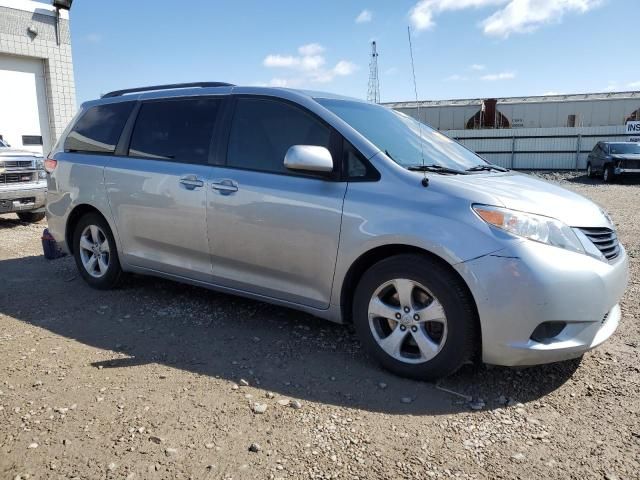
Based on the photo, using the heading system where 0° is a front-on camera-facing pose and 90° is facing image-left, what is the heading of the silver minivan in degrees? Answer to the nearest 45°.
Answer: approximately 315°

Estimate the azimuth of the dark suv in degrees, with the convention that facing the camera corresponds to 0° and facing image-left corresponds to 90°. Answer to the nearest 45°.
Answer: approximately 315°

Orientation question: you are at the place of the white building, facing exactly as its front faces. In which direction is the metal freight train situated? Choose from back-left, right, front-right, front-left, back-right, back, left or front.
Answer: left

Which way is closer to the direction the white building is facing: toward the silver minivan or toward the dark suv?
the silver minivan

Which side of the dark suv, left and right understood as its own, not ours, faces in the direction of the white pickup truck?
right

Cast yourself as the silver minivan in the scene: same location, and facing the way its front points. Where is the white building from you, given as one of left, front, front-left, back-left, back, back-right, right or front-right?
back

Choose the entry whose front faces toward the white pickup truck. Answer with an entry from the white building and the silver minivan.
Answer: the white building

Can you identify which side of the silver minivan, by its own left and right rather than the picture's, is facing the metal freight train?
left

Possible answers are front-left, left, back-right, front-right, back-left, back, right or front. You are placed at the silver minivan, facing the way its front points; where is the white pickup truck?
back

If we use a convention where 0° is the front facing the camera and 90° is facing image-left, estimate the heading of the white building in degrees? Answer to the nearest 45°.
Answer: approximately 0°

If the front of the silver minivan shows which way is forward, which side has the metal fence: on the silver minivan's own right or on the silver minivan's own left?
on the silver minivan's own left

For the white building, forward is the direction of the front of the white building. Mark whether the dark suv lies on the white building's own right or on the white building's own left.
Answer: on the white building's own left
